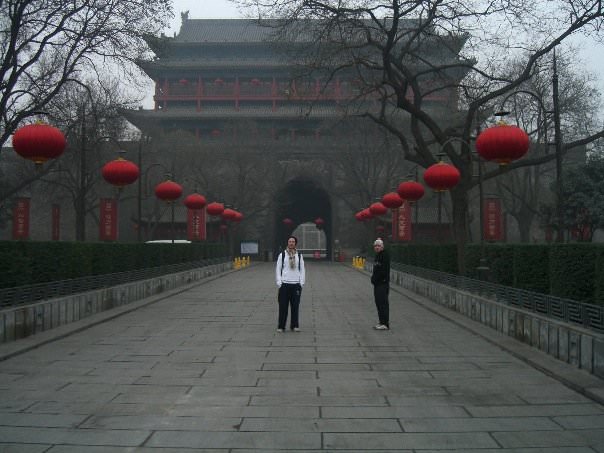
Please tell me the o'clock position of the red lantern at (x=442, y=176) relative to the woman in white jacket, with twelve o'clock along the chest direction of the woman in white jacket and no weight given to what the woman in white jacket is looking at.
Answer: The red lantern is roughly at 8 o'clock from the woman in white jacket.

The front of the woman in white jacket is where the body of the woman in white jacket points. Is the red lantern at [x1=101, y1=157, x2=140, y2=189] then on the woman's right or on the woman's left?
on the woman's right

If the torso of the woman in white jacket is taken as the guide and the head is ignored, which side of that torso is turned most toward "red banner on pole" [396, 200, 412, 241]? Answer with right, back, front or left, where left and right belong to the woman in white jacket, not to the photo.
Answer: back

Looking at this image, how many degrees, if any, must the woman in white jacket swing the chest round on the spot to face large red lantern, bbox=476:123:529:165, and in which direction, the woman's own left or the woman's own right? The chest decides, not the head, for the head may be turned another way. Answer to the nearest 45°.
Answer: approximately 90° to the woman's own left

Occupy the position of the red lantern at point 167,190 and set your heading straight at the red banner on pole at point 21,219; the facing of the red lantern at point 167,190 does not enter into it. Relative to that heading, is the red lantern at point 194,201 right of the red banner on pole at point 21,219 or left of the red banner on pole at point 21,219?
right

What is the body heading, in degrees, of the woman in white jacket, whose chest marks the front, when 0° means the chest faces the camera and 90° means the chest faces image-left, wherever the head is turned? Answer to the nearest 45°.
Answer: approximately 0°

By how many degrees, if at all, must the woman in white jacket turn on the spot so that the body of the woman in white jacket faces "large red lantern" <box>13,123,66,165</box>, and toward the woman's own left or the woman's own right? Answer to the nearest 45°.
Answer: approximately 90° to the woman's own right

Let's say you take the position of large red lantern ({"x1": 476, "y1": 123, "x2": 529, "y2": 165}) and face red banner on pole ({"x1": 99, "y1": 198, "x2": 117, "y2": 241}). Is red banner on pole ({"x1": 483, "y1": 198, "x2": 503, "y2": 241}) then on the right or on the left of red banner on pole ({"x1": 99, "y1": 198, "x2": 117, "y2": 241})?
right

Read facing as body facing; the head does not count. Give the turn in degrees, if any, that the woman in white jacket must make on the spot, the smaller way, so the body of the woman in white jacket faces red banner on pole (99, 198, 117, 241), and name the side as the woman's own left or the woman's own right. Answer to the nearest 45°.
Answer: approximately 135° to the woman's own right

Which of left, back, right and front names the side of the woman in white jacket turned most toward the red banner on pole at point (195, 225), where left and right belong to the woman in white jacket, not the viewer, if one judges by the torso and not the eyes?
back

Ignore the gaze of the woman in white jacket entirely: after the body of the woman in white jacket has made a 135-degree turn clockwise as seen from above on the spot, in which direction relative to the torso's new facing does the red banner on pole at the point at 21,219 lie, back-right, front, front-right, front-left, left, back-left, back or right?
front

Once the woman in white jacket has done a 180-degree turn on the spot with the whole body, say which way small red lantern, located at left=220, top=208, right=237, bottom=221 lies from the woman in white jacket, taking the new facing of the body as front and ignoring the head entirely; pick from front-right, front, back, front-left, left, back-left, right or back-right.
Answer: front
